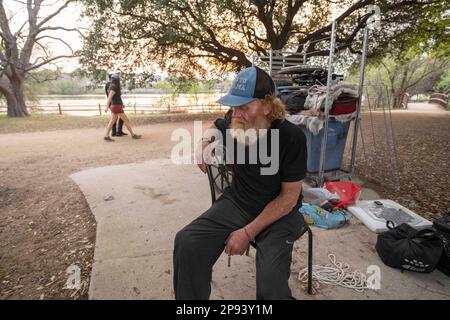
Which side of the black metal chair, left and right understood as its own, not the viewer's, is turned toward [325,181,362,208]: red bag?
left

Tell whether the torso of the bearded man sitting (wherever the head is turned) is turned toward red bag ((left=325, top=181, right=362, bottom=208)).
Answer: no

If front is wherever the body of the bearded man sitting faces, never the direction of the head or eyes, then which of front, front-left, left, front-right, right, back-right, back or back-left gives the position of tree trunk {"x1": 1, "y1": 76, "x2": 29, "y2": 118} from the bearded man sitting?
right

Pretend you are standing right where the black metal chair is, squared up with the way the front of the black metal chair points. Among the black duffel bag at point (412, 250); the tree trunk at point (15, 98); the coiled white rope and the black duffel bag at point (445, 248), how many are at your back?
1

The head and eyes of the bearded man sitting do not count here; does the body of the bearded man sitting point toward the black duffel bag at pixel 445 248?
no

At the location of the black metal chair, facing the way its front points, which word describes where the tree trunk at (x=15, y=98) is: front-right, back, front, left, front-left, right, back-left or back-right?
back

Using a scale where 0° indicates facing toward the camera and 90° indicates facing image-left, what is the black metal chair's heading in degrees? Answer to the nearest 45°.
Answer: approximately 315°

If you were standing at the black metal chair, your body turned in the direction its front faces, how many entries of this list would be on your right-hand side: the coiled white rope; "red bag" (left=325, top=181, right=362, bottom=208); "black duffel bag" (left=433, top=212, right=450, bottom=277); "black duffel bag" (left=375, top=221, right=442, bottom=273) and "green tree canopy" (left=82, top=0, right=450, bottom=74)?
0

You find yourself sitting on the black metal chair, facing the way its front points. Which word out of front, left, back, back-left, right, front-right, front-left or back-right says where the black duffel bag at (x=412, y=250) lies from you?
front-left

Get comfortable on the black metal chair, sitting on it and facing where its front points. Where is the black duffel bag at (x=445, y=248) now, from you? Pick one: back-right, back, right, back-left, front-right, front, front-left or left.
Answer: front-left

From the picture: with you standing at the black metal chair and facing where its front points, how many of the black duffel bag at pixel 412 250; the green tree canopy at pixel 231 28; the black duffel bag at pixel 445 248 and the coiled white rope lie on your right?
0

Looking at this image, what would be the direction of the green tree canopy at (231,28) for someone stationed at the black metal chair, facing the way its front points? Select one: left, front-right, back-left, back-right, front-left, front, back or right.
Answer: back-left

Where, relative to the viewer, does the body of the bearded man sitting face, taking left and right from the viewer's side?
facing the viewer and to the left of the viewer

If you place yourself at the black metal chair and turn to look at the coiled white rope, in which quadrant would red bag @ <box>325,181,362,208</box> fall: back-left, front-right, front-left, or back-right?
front-left
